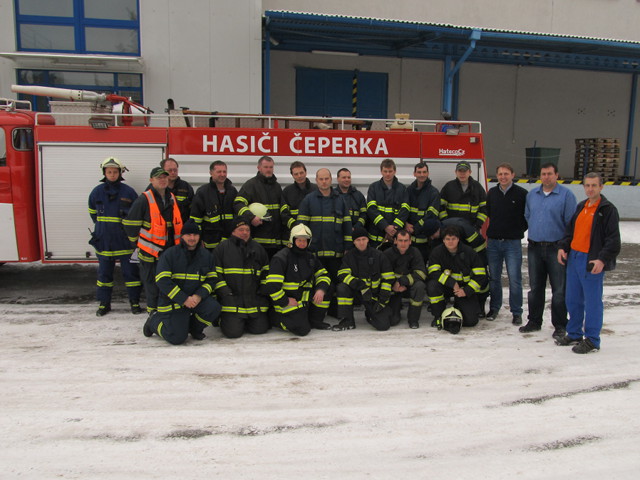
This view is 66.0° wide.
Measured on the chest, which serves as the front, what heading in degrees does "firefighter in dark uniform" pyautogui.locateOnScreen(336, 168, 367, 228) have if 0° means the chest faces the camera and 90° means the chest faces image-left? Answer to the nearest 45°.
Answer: approximately 0°

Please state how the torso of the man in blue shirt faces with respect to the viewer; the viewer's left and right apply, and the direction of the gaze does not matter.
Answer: facing the viewer

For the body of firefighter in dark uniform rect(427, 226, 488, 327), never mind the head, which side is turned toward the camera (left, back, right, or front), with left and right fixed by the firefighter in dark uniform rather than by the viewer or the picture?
front

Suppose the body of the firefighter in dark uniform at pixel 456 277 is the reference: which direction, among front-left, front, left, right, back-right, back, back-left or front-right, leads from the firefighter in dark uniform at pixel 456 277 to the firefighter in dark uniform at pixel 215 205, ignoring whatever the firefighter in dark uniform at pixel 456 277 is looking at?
right

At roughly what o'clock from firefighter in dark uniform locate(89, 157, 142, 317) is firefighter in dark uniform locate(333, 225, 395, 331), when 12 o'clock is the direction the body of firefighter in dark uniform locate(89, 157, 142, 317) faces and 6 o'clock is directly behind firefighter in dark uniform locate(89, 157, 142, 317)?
firefighter in dark uniform locate(333, 225, 395, 331) is roughly at 10 o'clock from firefighter in dark uniform locate(89, 157, 142, 317).

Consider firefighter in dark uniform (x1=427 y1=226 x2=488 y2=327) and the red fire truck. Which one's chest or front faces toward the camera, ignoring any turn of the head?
the firefighter in dark uniform

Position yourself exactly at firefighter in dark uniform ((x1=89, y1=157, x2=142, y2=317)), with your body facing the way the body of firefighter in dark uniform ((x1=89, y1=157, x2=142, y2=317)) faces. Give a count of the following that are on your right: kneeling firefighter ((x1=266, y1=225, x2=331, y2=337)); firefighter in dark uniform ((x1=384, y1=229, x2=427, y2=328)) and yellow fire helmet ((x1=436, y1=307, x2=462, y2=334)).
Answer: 0

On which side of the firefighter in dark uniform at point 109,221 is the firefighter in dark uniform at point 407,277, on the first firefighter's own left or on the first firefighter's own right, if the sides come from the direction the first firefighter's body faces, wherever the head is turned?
on the first firefighter's own left

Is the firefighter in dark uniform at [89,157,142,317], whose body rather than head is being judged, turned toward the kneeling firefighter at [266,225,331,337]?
no

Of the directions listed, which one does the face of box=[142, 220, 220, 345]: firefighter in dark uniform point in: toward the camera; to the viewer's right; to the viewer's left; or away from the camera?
toward the camera

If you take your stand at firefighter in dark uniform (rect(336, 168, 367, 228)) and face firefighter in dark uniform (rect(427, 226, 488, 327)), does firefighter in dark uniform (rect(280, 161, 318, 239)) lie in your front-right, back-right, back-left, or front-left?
back-right

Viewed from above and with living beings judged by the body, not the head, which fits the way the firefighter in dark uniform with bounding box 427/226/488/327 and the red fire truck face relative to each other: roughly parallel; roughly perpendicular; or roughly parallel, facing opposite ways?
roughly perpendicular

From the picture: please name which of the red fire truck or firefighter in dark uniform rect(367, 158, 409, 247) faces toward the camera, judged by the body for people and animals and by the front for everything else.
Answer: the firefighter in dark uniform

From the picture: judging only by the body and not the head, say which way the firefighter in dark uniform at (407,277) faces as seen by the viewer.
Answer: toward the camera

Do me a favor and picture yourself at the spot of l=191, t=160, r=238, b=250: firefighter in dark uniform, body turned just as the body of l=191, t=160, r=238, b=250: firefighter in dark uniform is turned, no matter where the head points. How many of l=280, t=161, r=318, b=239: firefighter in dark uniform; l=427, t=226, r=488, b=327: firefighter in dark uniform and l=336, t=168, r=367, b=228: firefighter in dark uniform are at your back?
0

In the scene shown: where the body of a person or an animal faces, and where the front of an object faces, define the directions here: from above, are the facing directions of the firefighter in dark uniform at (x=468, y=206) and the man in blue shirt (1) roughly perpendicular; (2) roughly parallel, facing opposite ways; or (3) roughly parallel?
roughly parallel

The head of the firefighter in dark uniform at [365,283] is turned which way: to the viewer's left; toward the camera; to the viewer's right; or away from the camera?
toward the camera

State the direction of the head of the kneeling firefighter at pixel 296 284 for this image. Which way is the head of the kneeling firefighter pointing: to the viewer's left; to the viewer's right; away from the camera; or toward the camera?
toward the camera

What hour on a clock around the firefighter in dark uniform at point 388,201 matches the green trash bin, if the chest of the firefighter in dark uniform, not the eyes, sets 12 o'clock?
The green trash bin is roughly at 7 o'clock from the firefighter in dark uniform.

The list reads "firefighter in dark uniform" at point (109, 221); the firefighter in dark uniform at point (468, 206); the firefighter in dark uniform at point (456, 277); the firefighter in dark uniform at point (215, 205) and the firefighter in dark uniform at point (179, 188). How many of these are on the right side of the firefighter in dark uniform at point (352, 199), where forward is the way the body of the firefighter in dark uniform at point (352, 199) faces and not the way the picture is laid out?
3

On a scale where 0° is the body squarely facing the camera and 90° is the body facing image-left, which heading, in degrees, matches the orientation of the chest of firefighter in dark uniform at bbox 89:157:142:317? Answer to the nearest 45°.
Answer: approximately 0°
